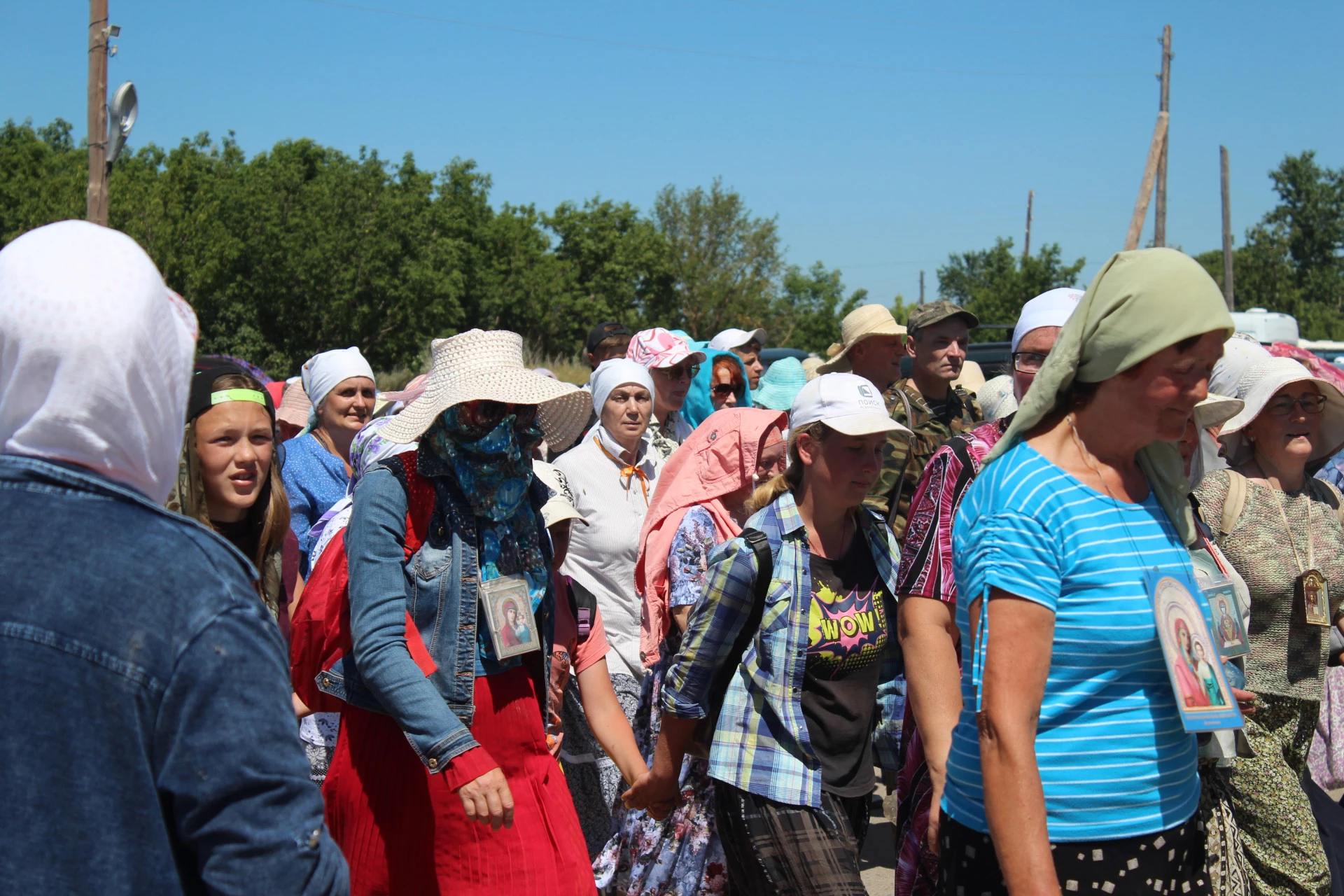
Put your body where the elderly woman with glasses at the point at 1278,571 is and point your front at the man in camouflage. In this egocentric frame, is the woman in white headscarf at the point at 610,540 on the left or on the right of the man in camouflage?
left

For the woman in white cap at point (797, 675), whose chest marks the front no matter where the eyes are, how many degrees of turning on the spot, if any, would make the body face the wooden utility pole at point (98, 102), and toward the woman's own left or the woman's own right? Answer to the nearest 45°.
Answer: approximately 180°

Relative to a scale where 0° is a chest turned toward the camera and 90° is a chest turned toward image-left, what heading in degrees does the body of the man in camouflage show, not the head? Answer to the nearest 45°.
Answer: approximately 315°

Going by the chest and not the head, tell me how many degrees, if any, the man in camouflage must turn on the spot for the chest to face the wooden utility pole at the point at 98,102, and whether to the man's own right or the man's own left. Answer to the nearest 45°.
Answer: approximately 180°

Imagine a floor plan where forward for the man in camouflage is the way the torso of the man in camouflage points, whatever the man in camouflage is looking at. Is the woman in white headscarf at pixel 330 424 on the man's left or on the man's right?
on the man's right
